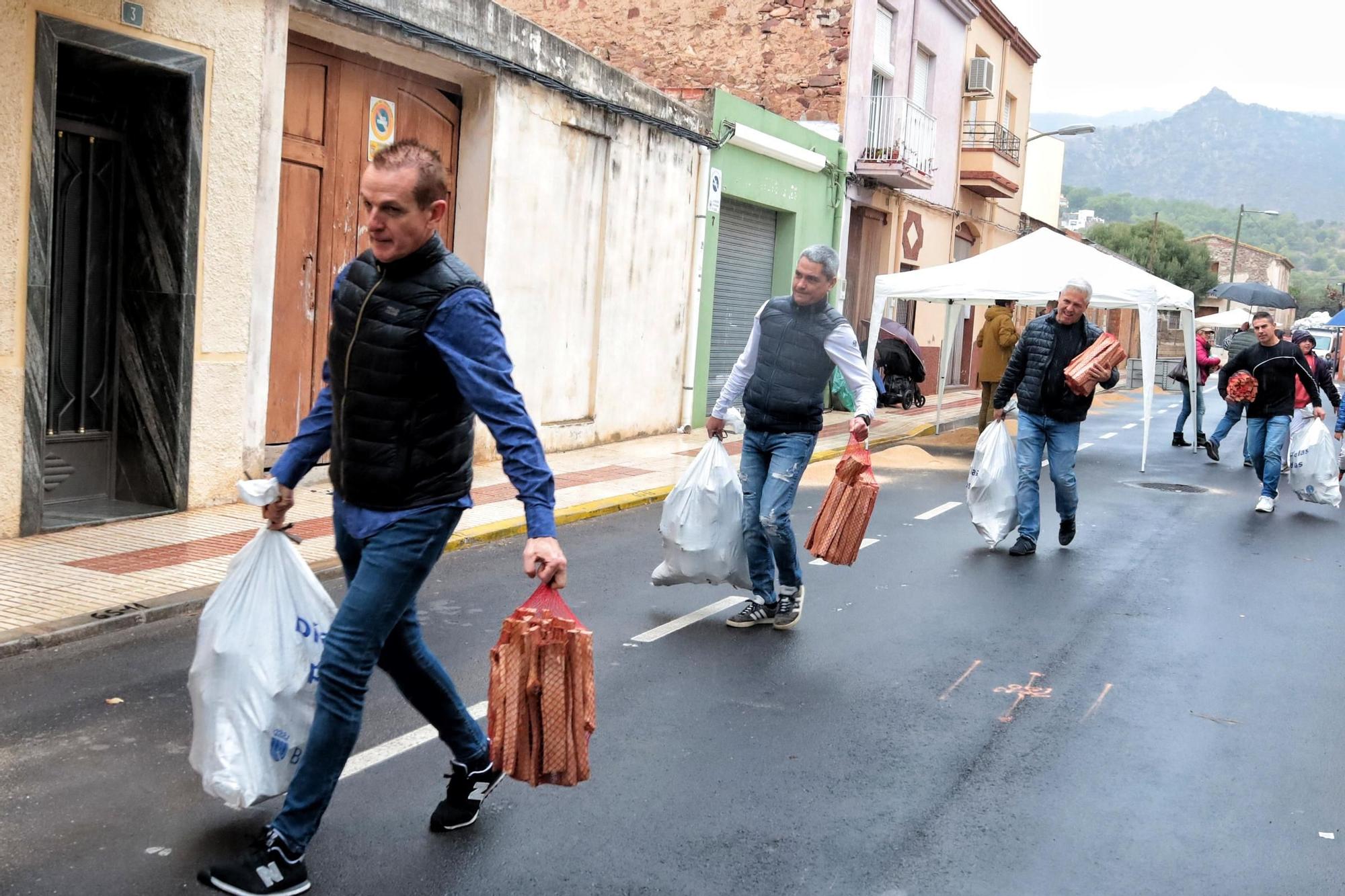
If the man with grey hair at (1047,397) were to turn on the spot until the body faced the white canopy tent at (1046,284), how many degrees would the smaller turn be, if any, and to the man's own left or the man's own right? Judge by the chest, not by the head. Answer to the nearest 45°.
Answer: approximately 180°

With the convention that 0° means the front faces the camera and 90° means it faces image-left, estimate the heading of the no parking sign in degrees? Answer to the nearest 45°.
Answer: approximately 315°

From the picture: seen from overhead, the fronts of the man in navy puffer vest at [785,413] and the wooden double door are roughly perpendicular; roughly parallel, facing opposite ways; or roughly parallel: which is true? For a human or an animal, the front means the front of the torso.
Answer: roughly perpendicular

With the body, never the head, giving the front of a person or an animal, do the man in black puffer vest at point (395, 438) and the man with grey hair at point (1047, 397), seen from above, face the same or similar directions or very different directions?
same or similar directions

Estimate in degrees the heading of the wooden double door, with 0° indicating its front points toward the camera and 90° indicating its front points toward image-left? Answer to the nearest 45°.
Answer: approximately 315°

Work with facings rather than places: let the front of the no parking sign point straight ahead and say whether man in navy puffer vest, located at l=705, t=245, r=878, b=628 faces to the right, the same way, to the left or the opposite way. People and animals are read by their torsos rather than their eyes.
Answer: to the right

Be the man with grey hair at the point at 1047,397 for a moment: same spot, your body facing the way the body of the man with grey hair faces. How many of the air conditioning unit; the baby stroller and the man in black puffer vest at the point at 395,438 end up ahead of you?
1

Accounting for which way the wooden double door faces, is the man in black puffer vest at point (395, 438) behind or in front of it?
in front

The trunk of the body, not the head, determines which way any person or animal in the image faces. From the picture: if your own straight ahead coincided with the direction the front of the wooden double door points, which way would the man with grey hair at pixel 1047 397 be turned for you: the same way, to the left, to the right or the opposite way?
to the right

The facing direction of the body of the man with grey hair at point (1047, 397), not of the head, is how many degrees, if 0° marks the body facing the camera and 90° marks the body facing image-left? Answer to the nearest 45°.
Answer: approximately 0°

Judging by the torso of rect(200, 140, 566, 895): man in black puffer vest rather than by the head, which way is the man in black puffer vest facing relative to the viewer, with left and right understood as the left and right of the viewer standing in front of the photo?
facing the viewer and to the left of the viewer

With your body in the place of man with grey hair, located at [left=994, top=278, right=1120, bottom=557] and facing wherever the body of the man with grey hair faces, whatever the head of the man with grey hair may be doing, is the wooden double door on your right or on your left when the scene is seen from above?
on your right

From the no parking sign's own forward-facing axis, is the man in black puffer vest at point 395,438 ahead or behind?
ahead
